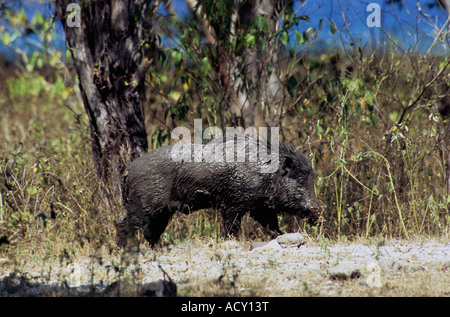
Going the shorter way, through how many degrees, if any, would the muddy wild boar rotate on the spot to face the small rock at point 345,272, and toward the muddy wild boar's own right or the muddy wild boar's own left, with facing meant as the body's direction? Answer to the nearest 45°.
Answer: approximately 45° to the muddy wild boar's own right

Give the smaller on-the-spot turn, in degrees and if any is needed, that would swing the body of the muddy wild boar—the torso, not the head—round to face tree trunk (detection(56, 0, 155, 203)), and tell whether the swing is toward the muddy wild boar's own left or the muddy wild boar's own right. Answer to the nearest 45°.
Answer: approximately 135° to the muddy wild boar's own left

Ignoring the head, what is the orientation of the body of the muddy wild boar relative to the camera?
to the viewer's right

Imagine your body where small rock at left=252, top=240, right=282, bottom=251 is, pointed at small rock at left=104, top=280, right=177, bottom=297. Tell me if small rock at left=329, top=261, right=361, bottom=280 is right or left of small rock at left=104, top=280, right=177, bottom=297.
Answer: left

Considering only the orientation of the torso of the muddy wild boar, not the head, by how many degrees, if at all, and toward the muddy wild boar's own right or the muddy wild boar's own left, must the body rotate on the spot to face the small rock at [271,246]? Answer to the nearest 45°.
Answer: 0° — it already faces it

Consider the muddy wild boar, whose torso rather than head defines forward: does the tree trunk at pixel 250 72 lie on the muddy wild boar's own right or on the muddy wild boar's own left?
on the muddy wild boar's own left

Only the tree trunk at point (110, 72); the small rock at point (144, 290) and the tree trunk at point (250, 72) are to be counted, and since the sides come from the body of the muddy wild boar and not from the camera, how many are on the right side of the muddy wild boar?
1

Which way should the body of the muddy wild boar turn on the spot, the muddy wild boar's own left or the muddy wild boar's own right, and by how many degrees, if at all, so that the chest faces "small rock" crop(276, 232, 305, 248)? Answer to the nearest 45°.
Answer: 0° — it already faces it

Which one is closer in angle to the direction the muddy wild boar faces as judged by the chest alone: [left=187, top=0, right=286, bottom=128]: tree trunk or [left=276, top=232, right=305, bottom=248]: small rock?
the small rock

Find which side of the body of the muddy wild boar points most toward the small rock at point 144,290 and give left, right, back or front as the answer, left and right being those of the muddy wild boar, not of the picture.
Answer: right
